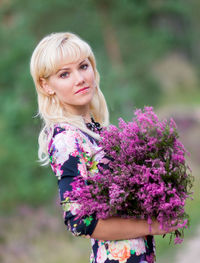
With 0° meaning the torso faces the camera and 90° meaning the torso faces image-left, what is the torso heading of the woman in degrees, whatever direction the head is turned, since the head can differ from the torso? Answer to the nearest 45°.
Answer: approximately 315°
